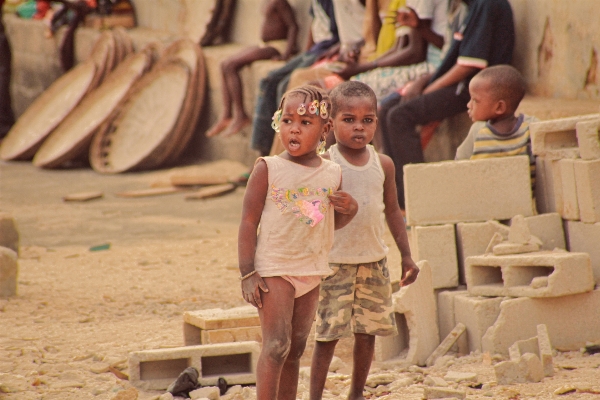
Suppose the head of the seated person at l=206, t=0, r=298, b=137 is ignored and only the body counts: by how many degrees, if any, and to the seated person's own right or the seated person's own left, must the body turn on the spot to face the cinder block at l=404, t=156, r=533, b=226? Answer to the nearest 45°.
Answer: approximately 90° to the seated person's own left

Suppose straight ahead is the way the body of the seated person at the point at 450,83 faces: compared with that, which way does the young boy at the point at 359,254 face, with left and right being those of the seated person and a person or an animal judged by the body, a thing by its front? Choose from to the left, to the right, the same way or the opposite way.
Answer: to the left

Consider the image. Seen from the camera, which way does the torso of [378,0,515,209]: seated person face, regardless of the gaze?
to the viewer's left
